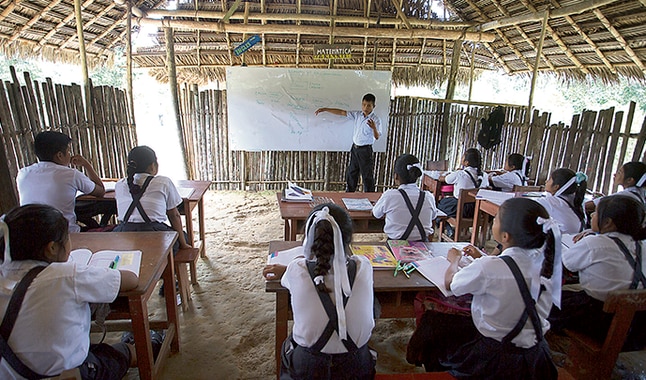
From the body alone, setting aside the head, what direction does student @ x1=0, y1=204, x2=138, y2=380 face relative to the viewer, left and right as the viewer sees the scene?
facing away from the viewer and to the right of the viewer

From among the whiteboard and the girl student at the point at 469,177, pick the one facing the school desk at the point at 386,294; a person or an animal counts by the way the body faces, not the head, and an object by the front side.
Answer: the whiteboard

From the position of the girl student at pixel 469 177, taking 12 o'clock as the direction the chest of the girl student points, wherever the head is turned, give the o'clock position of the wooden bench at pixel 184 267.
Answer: The wooden bench is roughly at 9 o'clock from the girl student.

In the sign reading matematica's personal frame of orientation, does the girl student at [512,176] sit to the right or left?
on its left

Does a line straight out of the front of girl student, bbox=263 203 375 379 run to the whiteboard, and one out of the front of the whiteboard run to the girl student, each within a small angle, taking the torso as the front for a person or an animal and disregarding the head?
yes

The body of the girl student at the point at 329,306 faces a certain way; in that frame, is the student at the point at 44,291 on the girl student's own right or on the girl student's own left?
on the girl student's own left

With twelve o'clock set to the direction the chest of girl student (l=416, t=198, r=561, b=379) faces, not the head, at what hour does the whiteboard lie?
The whiteboard is roughly at 12 o'clock from the girl student.

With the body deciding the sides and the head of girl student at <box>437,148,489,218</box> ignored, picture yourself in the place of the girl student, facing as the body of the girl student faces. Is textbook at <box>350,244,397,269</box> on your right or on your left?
on your left

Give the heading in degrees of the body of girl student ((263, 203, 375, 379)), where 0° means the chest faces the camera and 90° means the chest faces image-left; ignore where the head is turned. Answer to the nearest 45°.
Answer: approximately 180°

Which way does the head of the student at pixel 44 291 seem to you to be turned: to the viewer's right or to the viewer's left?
to the viewer's right
